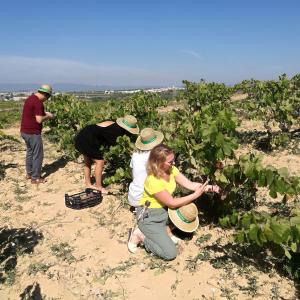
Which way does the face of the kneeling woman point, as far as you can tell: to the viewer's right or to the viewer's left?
to the viewer's right

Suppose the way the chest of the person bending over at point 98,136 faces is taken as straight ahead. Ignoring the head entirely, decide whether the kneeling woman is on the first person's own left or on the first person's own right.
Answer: on the first person's own right

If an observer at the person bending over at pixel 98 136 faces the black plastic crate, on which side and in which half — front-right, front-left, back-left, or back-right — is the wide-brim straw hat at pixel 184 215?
front-left

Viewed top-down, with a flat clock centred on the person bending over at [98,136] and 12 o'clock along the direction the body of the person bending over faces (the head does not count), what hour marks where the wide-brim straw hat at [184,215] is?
The wide-brim straw hat is roughly at 2 o'clock from the person bending over.

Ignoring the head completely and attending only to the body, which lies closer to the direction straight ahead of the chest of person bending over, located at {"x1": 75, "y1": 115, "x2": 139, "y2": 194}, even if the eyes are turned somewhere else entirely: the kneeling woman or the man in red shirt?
the kneeling woman

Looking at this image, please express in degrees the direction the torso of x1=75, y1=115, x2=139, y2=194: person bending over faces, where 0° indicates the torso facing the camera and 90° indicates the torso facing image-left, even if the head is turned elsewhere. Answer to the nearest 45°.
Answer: approximately 270°

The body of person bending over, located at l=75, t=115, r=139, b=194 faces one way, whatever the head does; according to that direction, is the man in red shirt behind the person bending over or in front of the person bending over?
behind
